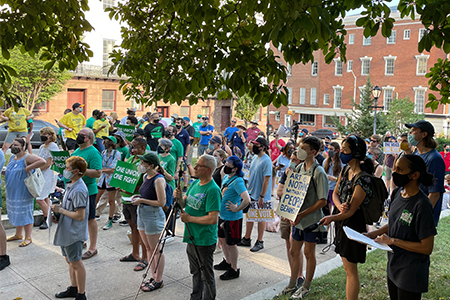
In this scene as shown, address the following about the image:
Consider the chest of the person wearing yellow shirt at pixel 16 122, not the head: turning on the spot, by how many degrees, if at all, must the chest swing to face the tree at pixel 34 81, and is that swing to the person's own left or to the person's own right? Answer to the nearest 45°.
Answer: approximately 180°

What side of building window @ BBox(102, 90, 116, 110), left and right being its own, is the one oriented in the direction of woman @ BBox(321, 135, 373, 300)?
front

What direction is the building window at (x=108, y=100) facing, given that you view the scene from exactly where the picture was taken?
facing the viewer

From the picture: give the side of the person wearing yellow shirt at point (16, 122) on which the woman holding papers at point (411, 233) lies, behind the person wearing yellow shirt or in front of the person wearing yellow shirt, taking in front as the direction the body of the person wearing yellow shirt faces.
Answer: in front

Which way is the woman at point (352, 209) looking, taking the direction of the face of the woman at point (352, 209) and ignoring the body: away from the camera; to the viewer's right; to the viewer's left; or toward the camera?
to the viewer's left

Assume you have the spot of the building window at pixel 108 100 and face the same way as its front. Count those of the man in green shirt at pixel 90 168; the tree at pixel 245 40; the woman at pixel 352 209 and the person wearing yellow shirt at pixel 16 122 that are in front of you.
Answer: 4

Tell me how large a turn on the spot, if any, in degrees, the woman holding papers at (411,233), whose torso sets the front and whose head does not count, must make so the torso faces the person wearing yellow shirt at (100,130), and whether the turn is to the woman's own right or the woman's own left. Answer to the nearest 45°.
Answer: approximately 90° to the woman's own right

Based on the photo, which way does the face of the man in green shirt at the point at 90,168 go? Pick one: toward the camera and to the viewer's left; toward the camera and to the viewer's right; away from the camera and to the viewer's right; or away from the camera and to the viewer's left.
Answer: toward the camera and to the viewer's left

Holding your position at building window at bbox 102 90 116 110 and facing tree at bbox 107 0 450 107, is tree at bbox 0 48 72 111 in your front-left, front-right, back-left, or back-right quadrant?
front-right

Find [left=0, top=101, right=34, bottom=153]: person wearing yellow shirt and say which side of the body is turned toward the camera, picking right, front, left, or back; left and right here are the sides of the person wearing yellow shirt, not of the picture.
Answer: front

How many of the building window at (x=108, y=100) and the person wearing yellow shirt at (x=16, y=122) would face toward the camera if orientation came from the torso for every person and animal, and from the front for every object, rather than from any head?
2

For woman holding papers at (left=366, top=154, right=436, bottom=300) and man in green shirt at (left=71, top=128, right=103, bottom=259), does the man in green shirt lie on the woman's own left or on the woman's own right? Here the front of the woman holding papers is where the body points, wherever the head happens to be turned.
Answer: on the woman's own right

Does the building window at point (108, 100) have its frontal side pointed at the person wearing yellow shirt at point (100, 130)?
yes
